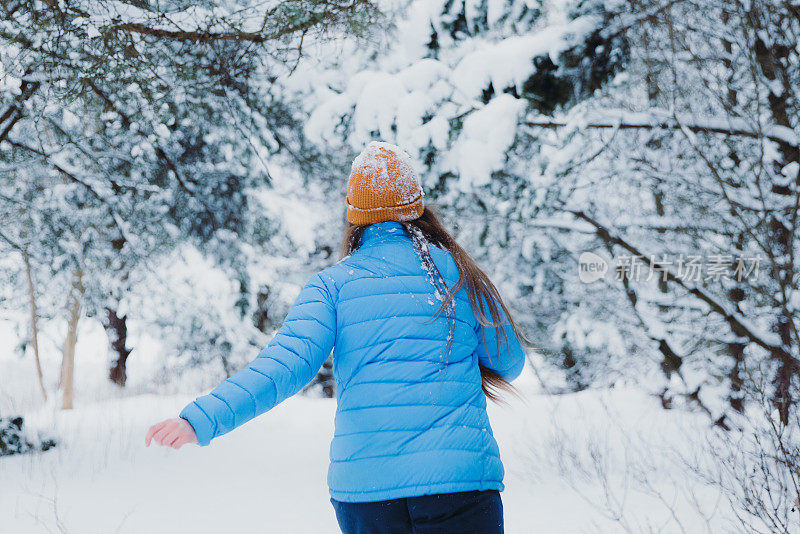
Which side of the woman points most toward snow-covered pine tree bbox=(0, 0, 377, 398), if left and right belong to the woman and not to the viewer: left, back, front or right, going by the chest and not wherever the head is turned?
front

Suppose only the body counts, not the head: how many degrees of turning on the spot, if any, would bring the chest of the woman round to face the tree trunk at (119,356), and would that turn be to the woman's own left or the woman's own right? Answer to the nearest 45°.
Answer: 0° — they already face it

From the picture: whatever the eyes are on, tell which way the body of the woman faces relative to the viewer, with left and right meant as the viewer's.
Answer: facing away from the viewer

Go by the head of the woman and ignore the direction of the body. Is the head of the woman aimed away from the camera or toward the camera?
away from the camera

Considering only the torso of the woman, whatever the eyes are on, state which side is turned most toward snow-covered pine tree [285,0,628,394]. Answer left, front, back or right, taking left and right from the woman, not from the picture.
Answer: front
